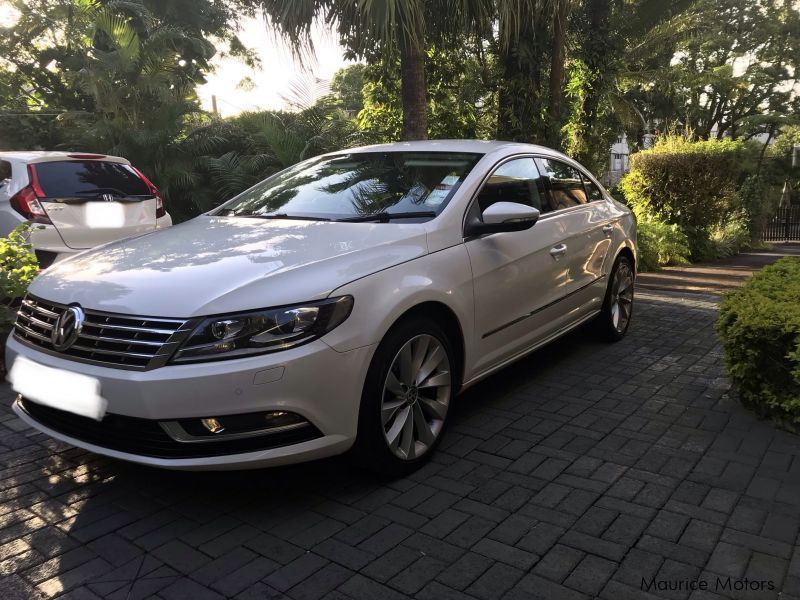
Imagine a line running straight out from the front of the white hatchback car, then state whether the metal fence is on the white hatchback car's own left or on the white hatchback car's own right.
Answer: on the white hatchback car's own right

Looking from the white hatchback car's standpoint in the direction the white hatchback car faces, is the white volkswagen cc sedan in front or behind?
behind

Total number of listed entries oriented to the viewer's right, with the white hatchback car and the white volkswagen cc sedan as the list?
0

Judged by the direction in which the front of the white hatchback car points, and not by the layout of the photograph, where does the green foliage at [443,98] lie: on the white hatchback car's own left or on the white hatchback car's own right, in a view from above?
on the white hatchback car's own right

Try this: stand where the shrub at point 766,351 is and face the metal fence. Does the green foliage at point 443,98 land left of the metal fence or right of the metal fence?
left

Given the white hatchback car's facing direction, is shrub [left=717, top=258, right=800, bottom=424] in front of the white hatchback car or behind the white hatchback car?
behind

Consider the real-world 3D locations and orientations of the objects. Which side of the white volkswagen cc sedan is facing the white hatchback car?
right

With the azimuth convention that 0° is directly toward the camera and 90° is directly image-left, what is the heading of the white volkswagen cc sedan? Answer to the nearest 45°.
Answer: approximately 45°

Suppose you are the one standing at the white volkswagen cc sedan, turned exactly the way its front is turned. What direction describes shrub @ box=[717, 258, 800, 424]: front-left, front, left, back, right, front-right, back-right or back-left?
back-left

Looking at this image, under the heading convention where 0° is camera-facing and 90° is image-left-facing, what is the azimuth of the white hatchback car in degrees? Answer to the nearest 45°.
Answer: approximately 135°
